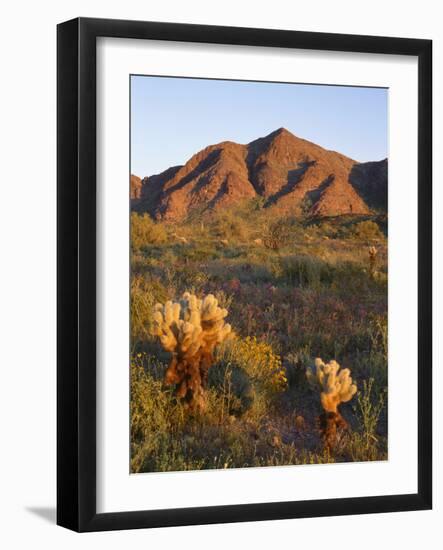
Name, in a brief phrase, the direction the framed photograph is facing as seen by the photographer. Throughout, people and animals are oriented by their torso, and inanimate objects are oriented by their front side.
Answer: facing the viewer and to the right of the viewer
